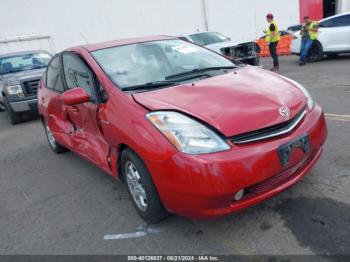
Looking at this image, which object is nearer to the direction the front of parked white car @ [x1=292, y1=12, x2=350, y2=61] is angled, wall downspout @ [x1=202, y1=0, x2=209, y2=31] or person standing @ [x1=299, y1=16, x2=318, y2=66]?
the person standing

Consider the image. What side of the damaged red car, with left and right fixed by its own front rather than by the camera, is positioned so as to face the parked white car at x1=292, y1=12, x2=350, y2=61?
left

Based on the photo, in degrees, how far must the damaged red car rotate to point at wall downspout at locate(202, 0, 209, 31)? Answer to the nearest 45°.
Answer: approximately 135° to its left

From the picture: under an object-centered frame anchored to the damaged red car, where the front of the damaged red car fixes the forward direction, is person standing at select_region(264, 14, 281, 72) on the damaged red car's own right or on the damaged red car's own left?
on the damaged red car's own left

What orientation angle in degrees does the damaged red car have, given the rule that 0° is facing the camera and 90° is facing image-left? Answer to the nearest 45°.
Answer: approximately 315°

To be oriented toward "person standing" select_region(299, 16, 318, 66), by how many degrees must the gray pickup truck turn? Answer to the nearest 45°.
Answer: approximately 45° to its left
